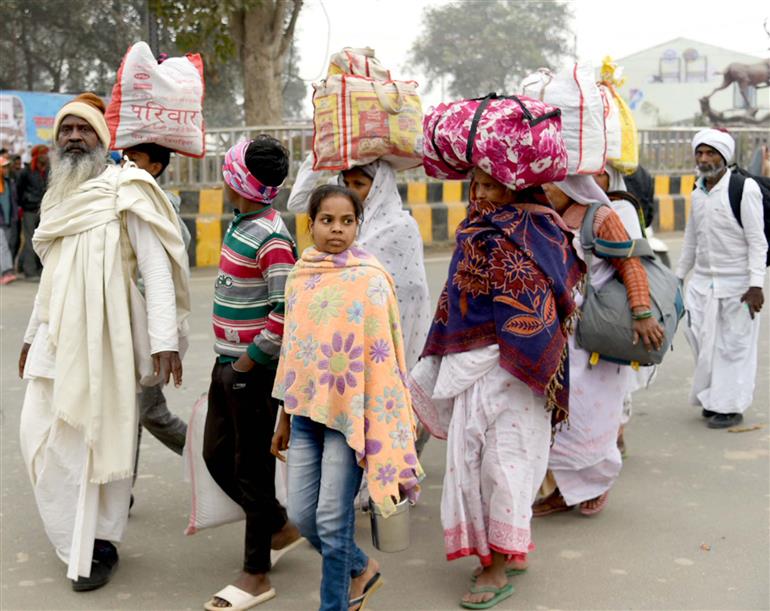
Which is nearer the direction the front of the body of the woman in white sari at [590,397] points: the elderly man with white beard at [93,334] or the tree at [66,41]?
the elderly man with white beard

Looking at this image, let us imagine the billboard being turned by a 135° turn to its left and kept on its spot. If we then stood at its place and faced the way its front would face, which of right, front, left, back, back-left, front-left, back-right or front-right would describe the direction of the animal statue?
front

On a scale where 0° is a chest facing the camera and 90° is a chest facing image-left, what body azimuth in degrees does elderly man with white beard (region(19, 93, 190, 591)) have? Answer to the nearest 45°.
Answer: approximately 45°

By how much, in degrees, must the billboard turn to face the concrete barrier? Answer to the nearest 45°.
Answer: approximately 45° to its left

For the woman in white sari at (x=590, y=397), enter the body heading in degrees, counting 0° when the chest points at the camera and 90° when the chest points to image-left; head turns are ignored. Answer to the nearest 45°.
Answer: approximately 45°
